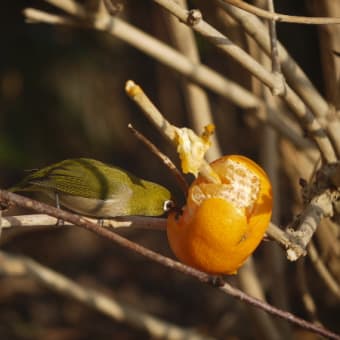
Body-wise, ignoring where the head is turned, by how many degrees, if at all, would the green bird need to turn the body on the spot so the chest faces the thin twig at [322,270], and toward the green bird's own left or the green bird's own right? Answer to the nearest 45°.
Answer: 0° — it already faces it

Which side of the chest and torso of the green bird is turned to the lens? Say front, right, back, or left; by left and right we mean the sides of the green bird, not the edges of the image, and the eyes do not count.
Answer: right
